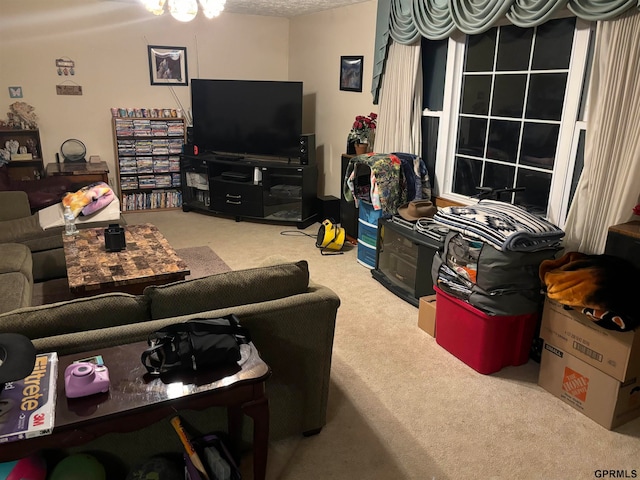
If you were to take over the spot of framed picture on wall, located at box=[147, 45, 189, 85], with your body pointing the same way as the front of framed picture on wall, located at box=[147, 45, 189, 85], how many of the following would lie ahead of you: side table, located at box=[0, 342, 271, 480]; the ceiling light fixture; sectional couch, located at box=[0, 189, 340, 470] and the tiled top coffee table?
4

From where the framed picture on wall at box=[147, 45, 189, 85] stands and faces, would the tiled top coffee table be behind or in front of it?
in front

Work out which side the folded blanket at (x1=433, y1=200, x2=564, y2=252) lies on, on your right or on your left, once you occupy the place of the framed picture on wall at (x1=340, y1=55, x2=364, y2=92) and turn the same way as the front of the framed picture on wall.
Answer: on your left

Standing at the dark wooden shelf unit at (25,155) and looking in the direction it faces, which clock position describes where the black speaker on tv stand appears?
The black speaker on tv stand is roughly at 10 o'clock from the dark wooden shelf unit.

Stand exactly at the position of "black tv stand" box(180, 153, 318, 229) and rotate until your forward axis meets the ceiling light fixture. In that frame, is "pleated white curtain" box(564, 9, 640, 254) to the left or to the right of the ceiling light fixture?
left

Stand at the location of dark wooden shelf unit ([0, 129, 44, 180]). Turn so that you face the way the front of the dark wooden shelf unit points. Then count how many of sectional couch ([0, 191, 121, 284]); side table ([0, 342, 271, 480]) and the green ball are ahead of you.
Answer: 3

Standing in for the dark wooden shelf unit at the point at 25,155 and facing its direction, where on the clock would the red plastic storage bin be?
The red plastic storage bin is roughly at 11 o'clock from the dark wooden shelf unit.

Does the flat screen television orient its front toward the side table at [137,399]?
yes

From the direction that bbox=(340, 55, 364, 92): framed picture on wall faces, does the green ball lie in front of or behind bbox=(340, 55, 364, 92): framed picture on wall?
in front

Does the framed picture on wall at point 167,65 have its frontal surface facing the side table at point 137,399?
yes
